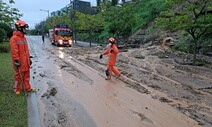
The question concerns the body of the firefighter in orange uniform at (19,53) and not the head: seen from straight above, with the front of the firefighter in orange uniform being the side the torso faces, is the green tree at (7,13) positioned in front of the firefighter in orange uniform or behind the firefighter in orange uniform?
behind

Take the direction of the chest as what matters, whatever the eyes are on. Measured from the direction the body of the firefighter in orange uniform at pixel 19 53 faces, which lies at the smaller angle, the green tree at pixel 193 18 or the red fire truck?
the green tree

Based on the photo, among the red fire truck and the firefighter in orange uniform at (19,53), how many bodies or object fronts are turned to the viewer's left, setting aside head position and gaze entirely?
0

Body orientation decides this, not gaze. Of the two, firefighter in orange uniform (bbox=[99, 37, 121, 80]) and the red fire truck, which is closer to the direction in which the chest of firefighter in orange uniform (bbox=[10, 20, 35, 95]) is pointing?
the firefighter in orange uniform

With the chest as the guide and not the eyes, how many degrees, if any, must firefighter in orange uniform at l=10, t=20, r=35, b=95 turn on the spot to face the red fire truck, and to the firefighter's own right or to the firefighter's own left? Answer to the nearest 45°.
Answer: approximately 135° to the firefighter's own left

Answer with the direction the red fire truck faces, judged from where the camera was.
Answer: facing the viewer and to the right of the viewer

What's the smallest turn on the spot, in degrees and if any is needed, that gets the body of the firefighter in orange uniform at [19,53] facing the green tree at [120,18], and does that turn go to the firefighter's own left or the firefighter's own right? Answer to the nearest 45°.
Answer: approximately 90° to the firefighter's own left

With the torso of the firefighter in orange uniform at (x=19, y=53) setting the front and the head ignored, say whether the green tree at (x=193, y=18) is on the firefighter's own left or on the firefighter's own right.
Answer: on the firefighter's own left

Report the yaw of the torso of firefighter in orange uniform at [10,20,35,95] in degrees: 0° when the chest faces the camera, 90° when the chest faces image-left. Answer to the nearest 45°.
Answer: approximately 315°
